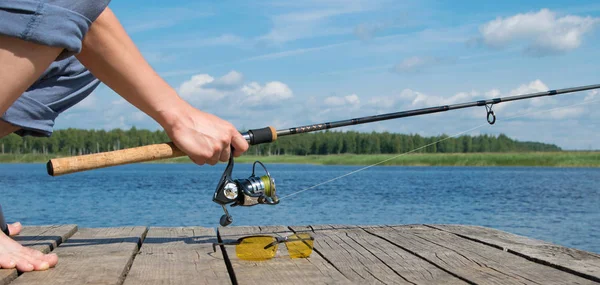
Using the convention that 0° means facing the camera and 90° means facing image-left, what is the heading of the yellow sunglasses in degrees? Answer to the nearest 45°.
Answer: approximately 315°
